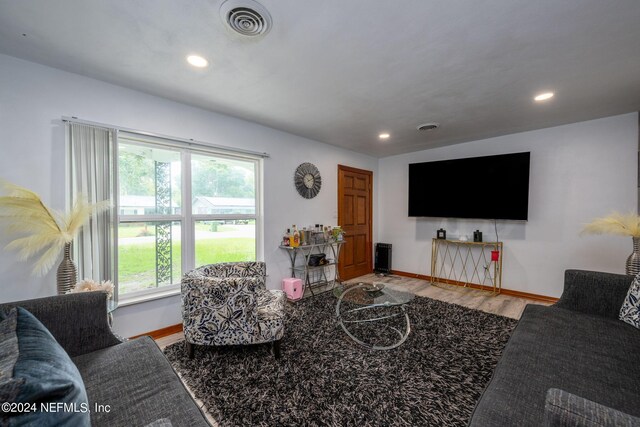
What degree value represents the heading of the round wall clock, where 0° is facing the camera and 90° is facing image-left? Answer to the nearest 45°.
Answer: approximately 315°

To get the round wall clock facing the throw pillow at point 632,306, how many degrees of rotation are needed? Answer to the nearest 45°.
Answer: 0° — it already faces it

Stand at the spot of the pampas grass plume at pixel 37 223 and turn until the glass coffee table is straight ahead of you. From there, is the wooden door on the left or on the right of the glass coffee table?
left

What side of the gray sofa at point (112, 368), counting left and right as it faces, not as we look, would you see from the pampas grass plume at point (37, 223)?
left

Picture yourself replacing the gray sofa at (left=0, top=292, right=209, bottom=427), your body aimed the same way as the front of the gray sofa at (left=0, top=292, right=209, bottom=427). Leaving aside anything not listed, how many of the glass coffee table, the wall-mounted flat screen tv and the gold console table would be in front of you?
3

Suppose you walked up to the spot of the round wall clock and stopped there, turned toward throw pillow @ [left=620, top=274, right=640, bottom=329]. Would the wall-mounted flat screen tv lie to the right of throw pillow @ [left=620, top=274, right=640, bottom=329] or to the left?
left

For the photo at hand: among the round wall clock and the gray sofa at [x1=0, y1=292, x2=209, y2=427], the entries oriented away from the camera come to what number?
0

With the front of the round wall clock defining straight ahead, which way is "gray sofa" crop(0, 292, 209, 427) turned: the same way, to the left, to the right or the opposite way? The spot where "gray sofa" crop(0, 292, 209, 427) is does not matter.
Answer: to the left

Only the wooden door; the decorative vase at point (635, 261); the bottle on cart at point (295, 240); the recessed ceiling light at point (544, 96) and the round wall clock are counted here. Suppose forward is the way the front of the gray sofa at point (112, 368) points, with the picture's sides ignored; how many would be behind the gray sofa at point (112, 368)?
0

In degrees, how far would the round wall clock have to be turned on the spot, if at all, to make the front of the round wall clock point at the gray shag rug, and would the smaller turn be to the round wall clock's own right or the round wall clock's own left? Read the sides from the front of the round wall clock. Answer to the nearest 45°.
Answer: approximately 45° to the round wall clock's own right

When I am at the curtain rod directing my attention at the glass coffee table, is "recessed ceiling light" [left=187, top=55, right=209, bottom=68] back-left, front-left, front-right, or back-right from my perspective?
front-right

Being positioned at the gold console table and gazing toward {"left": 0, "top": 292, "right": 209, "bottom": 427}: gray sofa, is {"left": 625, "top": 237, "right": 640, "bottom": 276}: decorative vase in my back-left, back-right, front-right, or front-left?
front-left

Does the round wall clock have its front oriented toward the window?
no

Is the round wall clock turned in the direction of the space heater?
no

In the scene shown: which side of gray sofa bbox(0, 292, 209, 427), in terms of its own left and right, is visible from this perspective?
right

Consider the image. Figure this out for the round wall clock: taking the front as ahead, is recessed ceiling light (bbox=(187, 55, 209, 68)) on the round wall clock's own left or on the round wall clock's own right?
on the round wall clock's own right

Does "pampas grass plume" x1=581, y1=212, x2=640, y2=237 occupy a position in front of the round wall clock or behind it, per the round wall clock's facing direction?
in front

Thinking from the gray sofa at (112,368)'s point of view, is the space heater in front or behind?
in front
